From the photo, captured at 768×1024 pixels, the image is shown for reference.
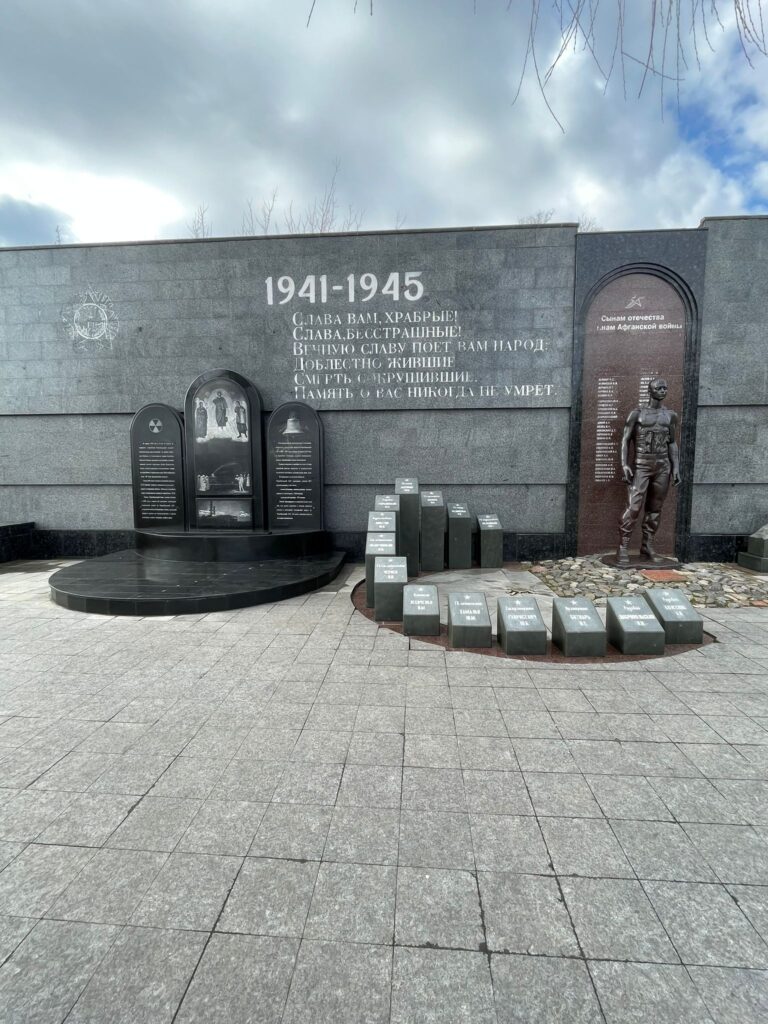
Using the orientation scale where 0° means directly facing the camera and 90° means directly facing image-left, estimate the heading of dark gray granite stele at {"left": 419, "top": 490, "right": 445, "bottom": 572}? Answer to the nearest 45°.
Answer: approximately 0°

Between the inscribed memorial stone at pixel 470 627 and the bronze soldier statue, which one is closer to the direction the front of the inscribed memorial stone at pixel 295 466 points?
the inscribed memorial stone

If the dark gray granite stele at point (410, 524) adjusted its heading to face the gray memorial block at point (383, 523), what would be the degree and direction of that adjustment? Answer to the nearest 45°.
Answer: approximately 45° to its right

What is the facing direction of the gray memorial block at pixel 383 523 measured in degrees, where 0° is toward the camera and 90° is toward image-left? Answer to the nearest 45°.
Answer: approximately 0°

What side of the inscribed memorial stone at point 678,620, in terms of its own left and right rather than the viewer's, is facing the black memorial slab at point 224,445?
right

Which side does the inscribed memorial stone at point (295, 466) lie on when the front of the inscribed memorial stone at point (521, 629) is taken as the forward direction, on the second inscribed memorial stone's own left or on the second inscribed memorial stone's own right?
on the second inscribed memorial stone's own right

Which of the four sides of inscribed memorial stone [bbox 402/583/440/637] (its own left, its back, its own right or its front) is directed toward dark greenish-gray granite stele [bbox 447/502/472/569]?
back

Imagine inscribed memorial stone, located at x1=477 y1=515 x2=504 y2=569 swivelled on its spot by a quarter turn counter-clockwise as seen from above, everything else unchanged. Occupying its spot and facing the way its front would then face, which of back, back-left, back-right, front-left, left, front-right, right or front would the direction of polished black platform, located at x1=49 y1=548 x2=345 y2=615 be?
back-right

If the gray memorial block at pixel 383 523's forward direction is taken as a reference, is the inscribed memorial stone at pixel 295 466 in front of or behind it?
behind
